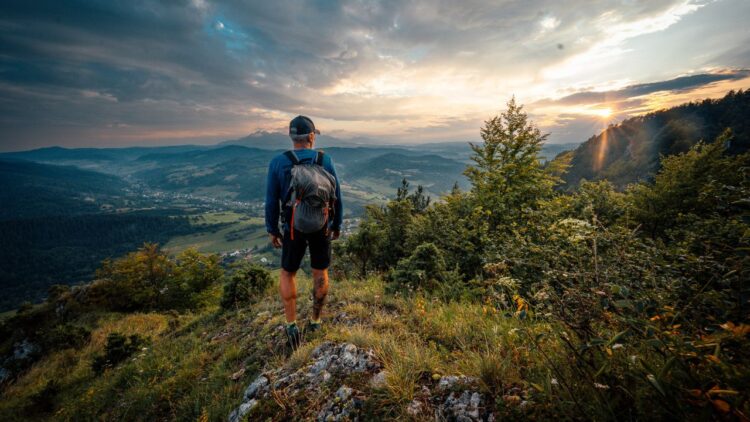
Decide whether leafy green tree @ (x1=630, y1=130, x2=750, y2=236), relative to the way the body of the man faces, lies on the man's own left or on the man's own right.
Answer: on the man's own right

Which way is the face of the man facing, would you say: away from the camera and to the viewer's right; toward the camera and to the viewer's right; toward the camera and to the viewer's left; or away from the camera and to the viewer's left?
away from the camera and to the viewer's right

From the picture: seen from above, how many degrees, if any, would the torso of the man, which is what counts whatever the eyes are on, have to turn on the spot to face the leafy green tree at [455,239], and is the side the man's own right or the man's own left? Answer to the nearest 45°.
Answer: approximately 45° to the man's own right

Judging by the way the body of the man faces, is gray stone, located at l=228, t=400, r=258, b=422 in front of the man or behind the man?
behind

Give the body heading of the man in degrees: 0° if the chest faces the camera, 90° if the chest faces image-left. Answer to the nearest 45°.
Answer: approximately 180°

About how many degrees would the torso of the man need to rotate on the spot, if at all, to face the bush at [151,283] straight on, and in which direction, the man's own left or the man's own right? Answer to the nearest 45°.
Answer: approximately 45° to the man's own left

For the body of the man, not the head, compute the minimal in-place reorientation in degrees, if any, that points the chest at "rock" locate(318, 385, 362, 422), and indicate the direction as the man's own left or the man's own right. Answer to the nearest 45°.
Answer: approximately 180°

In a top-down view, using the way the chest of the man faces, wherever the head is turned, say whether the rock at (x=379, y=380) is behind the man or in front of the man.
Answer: behind

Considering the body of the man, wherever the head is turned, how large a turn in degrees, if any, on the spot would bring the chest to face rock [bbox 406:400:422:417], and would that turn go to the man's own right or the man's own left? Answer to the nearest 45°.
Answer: approximately 180°

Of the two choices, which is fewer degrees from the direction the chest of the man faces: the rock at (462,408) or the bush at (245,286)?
the bush
